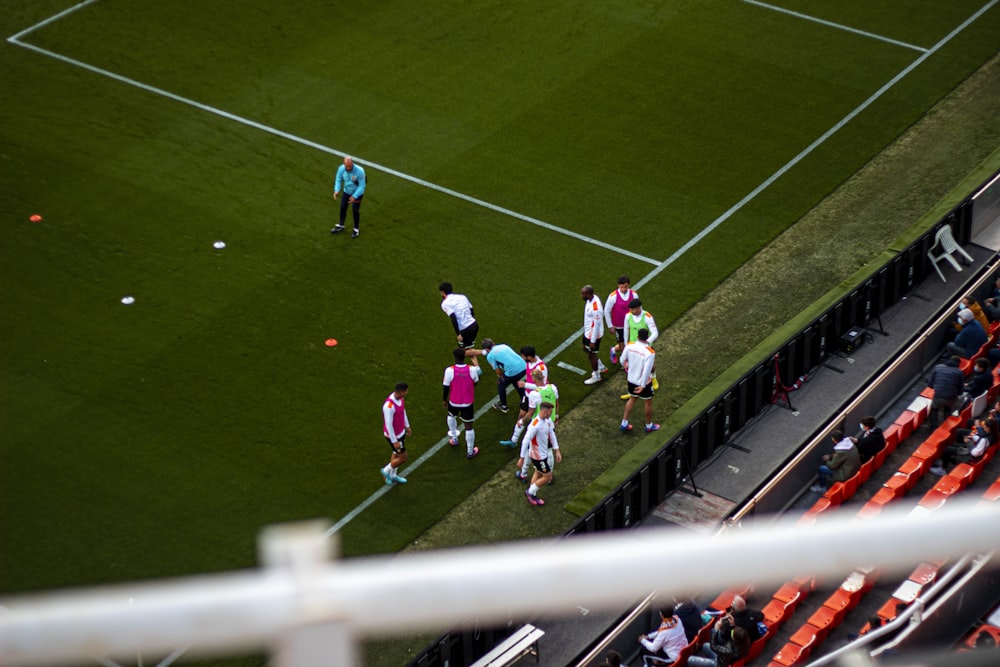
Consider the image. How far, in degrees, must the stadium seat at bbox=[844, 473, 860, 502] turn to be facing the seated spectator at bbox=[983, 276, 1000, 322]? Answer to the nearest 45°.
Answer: approximately 45° to its right

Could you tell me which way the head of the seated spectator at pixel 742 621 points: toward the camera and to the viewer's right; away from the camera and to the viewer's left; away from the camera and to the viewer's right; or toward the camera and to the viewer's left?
away from the camera and to the viewer's left

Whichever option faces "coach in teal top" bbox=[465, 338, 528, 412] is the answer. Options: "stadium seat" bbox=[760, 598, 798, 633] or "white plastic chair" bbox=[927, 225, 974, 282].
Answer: "stadium seat" bbox=[760, 598, 798, 633]

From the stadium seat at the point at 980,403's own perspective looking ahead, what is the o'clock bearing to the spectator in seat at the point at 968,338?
The spectator in seat is roughly at 1 o'clock from the stadium seat.

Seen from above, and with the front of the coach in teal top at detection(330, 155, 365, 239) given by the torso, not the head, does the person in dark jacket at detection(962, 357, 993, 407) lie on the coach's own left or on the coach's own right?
on the coach's own left

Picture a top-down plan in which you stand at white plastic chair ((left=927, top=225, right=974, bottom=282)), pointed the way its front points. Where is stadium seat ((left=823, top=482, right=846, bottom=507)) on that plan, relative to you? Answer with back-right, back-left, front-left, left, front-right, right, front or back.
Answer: back-left

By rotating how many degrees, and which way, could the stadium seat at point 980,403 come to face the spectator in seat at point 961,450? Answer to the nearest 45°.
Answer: approximately 135° to its left

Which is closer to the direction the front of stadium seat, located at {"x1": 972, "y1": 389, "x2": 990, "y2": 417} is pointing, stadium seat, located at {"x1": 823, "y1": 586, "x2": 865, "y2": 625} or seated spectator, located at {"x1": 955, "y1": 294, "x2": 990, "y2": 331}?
the seated spectator

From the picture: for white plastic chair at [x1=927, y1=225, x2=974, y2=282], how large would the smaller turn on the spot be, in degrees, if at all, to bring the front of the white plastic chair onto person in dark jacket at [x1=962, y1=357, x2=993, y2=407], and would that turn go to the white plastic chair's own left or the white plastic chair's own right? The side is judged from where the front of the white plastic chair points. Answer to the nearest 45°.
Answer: approximately 135° to the white plastic chair's own left

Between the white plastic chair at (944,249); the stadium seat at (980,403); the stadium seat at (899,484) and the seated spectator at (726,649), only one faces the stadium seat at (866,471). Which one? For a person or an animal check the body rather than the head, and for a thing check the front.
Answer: the stadium seat at (899,484)

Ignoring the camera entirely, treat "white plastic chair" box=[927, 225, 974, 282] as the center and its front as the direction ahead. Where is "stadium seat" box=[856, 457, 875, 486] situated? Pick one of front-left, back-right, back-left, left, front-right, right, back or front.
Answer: back-left

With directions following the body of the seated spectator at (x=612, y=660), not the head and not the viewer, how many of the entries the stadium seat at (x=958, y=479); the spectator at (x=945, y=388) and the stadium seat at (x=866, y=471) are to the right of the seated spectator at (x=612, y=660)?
3

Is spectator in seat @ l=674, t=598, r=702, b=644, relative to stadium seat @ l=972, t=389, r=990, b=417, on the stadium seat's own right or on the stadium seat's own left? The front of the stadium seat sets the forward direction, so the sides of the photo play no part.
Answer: on the stadium seat's own left

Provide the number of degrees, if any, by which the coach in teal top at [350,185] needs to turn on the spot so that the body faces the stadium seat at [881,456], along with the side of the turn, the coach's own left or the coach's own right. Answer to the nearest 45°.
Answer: approximately 90° to the coach's own left
